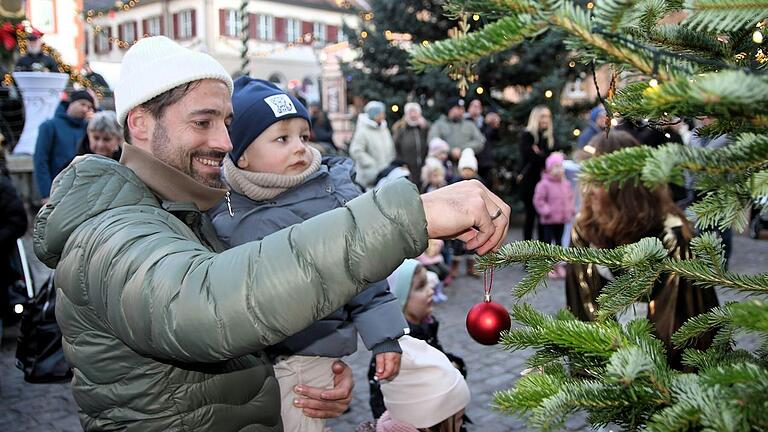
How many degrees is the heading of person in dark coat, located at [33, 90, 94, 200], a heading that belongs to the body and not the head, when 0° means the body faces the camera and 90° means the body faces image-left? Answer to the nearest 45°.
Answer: approximately 315°

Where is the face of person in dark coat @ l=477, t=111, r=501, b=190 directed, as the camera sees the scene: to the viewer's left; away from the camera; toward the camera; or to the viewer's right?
toward the camera

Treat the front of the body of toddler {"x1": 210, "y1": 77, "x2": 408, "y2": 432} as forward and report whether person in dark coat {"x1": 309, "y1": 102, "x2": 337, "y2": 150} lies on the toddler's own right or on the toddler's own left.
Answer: on the toddler's own left

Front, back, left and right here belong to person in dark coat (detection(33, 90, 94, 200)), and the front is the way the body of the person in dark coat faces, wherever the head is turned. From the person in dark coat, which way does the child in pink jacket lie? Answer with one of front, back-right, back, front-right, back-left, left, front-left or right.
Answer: front-left

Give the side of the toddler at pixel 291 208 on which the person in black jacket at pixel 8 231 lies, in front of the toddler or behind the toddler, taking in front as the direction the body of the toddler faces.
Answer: behind

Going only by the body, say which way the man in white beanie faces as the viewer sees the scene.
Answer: to the viewer's right

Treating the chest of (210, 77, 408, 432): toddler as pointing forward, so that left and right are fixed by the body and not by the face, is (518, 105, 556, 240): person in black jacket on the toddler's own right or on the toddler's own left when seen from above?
on the toddler's own left

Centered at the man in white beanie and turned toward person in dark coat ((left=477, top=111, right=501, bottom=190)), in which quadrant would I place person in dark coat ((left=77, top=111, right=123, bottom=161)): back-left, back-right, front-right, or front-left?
front-left

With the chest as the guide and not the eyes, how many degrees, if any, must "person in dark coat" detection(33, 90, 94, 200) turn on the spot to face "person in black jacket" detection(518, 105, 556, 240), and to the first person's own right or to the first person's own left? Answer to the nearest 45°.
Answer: approximately 45° to the first person's own left

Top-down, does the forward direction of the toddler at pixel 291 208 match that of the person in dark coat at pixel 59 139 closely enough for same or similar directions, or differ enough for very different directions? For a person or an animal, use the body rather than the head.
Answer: same or similar directions
